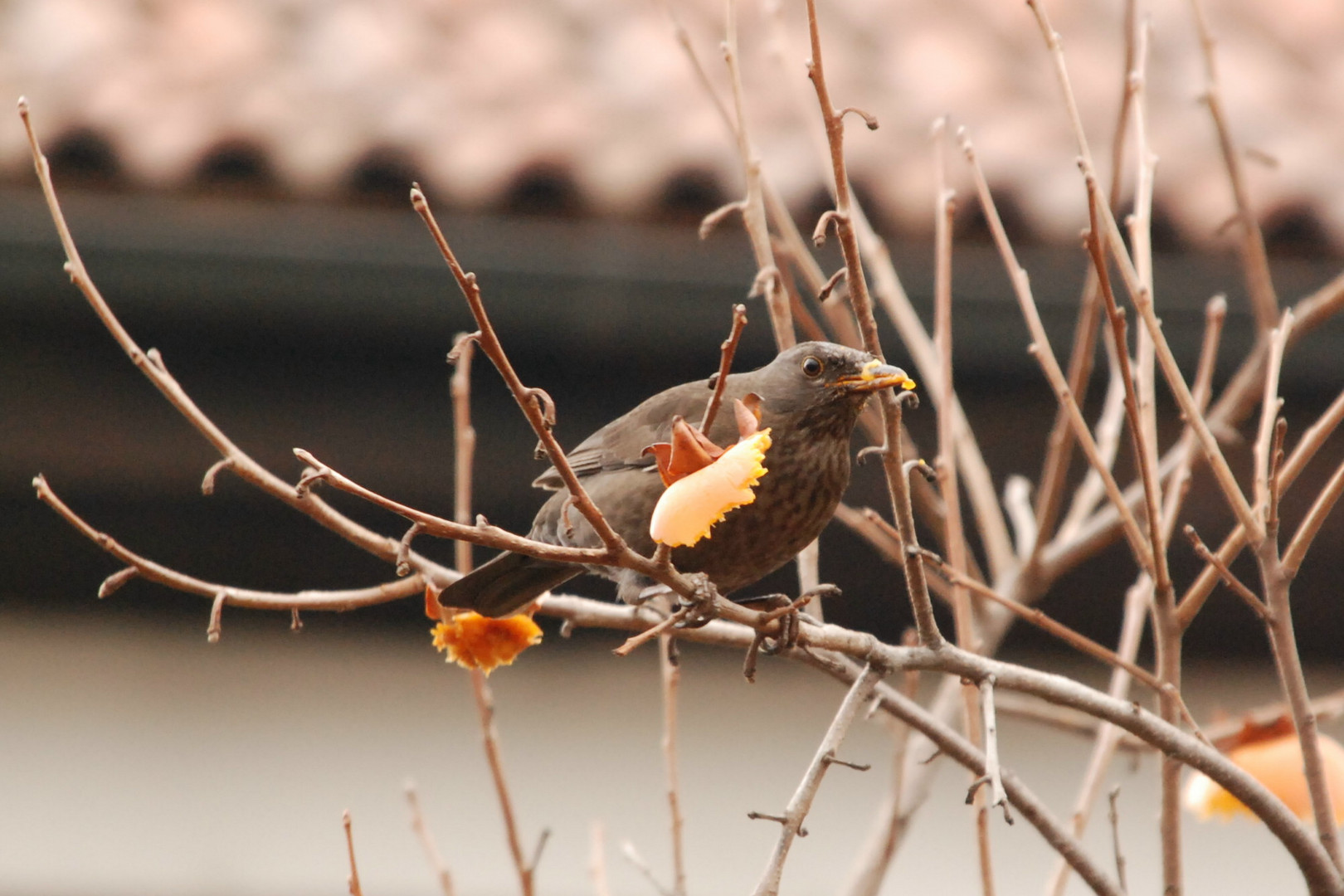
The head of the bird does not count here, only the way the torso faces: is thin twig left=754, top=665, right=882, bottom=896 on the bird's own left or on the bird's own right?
on the bird's own right

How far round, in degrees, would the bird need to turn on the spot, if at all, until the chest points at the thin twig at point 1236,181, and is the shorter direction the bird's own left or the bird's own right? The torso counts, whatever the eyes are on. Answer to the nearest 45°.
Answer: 0° — it already faces it

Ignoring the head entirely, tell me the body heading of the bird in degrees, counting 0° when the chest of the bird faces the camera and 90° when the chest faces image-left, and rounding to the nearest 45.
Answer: approximately 270°

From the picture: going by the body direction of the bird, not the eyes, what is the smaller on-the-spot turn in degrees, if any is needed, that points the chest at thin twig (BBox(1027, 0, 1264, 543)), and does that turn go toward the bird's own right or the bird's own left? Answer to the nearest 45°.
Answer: approximately 45° to the bird's own left

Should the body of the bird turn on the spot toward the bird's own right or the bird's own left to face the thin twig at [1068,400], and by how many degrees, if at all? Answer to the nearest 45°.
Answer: approximately 45° to the bird's own left
